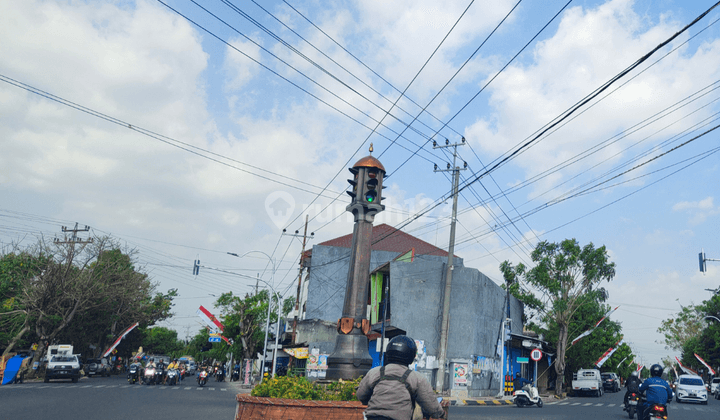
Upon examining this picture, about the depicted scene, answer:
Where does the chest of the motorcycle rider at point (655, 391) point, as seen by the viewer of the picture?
away from the camera

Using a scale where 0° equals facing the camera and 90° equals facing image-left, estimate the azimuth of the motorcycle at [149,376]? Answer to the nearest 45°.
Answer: approximately 0°

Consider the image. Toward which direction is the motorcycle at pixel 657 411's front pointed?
away from the camera

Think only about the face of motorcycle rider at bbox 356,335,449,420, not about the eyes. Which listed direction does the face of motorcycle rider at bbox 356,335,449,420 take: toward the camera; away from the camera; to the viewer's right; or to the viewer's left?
away from the camera

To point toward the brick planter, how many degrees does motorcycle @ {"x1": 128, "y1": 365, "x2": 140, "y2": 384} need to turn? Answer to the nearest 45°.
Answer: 0° — it already faces it

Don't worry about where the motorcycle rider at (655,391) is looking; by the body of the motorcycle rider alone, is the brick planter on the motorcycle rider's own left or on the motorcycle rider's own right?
on the motorcycle rider's own left

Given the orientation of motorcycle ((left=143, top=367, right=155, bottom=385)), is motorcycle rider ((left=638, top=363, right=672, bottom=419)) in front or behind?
in front

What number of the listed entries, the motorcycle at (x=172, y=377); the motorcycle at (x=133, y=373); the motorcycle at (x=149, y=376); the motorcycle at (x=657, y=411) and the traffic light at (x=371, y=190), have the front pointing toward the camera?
4

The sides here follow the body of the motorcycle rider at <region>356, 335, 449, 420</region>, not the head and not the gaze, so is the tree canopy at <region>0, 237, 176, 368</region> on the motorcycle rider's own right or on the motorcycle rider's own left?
on the motorcycle rider's own left

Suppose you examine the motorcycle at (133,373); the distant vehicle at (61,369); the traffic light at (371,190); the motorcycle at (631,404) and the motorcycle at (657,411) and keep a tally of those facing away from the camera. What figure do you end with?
2

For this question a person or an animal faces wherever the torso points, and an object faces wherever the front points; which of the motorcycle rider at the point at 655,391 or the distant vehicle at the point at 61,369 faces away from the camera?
the motorcycle rider

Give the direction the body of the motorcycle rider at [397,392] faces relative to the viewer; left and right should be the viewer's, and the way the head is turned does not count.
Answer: facing away from the viewer and to the right of the viewer

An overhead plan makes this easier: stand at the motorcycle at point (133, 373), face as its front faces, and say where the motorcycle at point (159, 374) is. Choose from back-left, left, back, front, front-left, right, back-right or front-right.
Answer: front-left

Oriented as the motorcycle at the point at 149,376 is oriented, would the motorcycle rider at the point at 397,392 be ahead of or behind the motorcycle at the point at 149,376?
ahead
